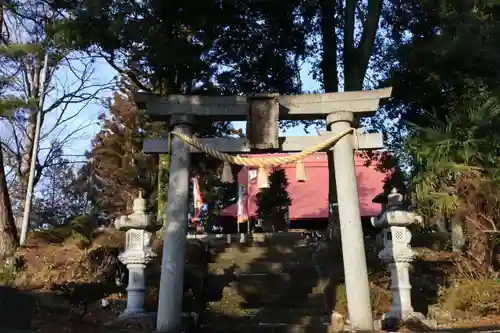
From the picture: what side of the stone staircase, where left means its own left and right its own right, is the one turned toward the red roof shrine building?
back

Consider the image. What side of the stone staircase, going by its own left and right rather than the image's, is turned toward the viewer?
front

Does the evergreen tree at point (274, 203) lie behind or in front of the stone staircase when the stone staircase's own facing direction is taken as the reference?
behind

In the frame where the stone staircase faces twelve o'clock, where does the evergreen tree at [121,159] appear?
The evergreen tree is roughly at 5 o'clock from the stone staircase.

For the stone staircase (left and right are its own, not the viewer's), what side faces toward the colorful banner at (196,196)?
back

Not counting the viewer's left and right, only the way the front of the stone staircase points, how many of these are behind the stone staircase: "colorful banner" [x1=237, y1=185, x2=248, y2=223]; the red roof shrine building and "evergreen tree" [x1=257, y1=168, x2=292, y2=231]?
3

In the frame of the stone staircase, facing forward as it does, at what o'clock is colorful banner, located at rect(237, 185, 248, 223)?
The colorful banner is roughly at 6 o'clock from the stone staircase.

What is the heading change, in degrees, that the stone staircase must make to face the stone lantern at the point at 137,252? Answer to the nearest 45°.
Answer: approximately 45° to its right

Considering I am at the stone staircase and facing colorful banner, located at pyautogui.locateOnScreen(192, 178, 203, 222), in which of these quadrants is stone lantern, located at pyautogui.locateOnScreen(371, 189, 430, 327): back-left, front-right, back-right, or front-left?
back-right
